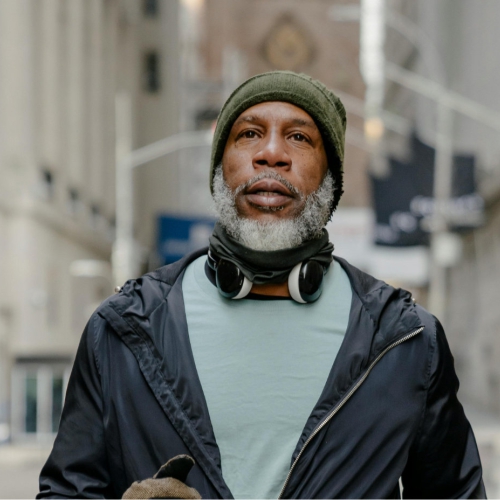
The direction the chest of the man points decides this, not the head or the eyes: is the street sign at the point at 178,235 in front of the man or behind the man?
behind

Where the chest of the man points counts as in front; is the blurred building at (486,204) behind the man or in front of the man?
behind

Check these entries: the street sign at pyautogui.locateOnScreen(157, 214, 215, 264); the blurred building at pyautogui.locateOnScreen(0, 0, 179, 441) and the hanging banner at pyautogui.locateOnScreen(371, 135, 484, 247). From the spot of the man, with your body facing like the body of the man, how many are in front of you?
0

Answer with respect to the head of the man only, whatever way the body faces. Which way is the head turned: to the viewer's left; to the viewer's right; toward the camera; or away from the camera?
toward the camera

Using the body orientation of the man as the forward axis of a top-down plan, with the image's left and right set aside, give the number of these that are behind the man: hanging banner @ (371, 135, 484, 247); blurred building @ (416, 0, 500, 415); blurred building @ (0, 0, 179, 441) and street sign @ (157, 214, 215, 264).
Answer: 4

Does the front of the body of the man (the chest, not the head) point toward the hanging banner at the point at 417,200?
no

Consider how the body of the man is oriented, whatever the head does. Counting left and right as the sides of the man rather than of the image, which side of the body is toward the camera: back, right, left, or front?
front

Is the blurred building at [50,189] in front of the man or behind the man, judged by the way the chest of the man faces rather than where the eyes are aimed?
behind

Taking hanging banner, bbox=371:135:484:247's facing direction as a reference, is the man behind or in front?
in front
